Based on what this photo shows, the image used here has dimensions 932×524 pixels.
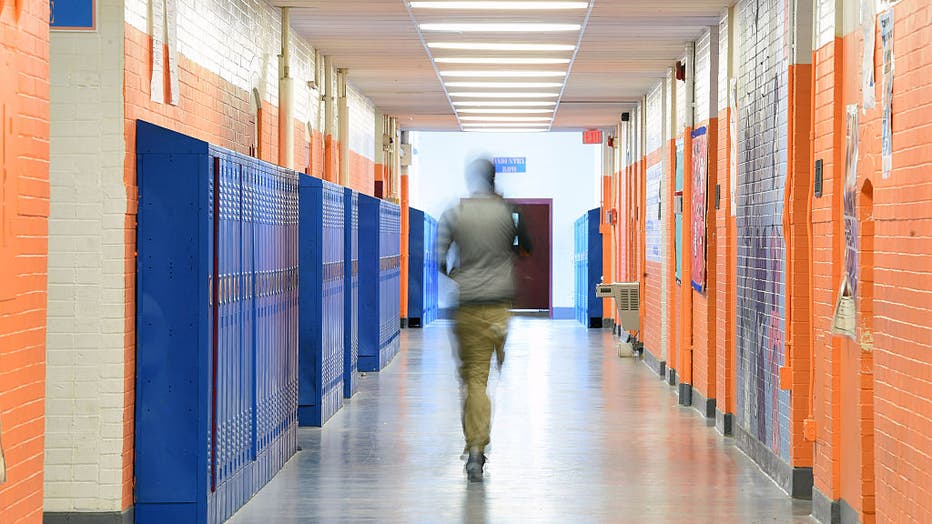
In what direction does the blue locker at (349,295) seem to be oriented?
to the viewer's right

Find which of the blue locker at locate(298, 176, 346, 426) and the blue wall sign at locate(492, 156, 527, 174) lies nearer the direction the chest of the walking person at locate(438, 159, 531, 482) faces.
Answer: the blue wall sign

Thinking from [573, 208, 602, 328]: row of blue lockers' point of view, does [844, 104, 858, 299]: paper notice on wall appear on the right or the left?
on its left

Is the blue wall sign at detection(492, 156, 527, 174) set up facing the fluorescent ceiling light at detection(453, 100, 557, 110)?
yes

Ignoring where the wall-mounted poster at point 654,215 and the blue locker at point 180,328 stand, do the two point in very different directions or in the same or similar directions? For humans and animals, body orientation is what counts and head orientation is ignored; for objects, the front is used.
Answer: very different directions

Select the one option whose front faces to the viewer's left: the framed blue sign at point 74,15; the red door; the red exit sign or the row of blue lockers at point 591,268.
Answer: the row of blue lockers

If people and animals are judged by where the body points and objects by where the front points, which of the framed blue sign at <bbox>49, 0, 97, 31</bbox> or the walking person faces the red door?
the walking person

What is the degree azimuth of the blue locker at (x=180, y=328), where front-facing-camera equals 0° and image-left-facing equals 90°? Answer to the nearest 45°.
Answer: approximately 270°

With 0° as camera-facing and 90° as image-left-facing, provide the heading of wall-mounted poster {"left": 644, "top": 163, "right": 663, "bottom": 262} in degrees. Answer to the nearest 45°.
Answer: approximately 90°
